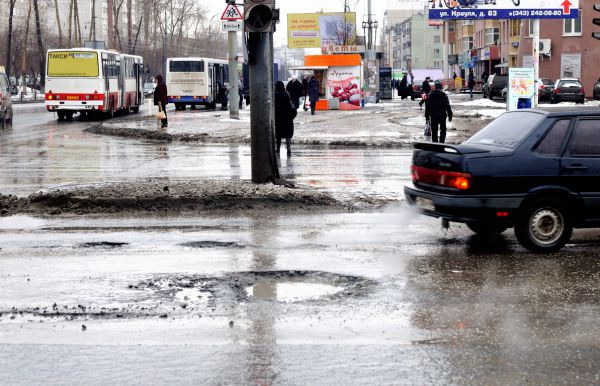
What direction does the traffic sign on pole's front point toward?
toward the camera

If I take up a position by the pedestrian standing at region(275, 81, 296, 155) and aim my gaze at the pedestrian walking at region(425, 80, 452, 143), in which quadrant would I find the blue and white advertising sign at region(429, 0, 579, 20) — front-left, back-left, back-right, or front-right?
front-left

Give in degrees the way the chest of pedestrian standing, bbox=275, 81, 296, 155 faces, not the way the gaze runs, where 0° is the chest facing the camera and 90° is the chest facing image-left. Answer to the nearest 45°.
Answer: approximately 180°

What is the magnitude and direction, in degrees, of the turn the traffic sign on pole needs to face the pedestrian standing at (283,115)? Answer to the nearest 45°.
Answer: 0° — it already faces them

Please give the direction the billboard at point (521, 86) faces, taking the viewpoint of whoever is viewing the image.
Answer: facing the viewer

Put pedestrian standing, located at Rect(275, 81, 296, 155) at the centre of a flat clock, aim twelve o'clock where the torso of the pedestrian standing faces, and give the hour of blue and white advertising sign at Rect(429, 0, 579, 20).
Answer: The blue and white advertising sign is roughly at 1 o'clock from the pedestrian standing.

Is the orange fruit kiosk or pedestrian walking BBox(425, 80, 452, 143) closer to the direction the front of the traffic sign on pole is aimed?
the pedestrian walking

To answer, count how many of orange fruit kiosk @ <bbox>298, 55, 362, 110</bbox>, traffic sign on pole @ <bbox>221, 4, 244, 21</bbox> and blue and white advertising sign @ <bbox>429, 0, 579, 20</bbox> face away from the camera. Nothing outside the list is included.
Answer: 0

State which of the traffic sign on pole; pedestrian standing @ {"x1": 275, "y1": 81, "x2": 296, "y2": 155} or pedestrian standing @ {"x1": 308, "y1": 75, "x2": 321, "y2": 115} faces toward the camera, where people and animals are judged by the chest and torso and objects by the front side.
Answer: the traffic sign on pole

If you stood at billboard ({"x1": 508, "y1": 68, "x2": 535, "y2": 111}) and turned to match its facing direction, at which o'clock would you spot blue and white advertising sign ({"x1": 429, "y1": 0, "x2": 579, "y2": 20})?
The blue and white advertising sign is roughly at 6 o'clock from the billboard.

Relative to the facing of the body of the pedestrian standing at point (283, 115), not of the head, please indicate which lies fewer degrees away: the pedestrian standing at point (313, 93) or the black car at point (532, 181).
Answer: the pedestrian standing at point (313, 93)

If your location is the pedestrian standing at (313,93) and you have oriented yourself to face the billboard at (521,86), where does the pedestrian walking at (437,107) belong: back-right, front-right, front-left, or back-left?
front-right

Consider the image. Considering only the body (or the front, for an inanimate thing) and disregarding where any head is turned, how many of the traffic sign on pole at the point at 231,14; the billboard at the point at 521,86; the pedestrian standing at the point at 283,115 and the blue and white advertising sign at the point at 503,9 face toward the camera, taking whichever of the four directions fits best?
3

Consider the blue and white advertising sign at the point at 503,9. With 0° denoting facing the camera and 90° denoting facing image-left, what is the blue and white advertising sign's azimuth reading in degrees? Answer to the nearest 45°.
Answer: approximately 0°

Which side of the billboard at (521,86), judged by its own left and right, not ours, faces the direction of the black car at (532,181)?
front

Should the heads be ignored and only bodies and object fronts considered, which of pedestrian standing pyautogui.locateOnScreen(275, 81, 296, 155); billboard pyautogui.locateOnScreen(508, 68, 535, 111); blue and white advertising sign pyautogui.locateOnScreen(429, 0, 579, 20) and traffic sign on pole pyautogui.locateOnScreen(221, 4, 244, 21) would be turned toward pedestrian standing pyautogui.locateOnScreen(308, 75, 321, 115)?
pedestrian standing pyautogui.locateOnScreen(275, 81, 296, 155)

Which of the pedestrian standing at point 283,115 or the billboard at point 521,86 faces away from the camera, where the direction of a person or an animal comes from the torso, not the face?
the pedestrian standing
